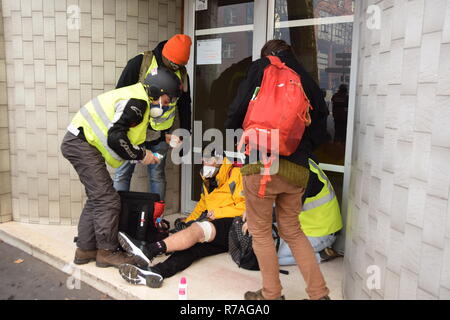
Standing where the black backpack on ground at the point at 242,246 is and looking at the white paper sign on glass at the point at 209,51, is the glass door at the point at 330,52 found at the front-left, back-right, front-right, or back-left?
front-right

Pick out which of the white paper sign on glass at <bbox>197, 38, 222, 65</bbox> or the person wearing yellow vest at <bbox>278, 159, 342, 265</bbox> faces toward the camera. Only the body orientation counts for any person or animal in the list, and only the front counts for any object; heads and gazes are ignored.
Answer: the white paper sign on glass

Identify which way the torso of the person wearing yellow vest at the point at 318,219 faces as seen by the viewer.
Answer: to the viewer's left

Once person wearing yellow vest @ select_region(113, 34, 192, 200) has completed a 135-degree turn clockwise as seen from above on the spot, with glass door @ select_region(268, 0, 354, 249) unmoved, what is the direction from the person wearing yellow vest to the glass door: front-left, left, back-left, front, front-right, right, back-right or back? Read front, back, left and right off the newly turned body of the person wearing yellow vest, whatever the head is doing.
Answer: back

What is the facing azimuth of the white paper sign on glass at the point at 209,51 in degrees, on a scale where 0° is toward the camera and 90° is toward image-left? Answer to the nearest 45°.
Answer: approximately 0°

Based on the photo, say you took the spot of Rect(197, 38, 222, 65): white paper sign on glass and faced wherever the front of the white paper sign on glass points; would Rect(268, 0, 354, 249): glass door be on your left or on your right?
on your left

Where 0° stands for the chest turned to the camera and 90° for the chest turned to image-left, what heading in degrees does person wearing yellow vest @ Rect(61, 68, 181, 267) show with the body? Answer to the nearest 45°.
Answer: approximately 270°

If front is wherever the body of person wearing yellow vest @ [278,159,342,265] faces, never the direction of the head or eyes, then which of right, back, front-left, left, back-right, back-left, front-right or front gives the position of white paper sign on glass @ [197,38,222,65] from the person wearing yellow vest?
front-right

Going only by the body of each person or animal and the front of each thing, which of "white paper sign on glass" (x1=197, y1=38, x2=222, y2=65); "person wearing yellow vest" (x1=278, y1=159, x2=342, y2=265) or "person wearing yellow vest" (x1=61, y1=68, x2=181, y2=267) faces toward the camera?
the white paper sign on glass
